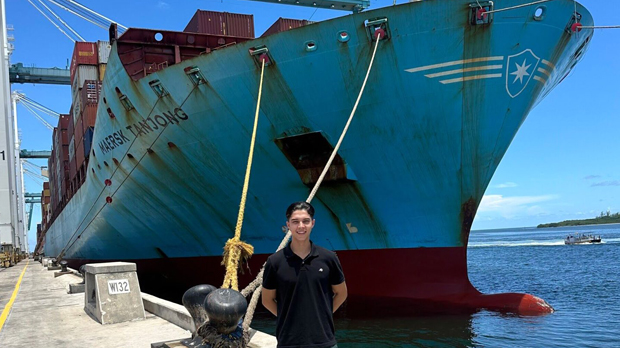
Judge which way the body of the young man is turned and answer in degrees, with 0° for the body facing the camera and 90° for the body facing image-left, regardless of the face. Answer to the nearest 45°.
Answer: approximately 0°

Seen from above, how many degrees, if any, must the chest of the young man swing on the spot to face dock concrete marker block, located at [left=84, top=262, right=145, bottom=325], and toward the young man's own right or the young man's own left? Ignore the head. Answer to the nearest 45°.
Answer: approximately 135° to the young man's own right

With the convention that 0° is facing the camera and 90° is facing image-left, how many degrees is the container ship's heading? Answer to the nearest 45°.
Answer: approximately 315°
